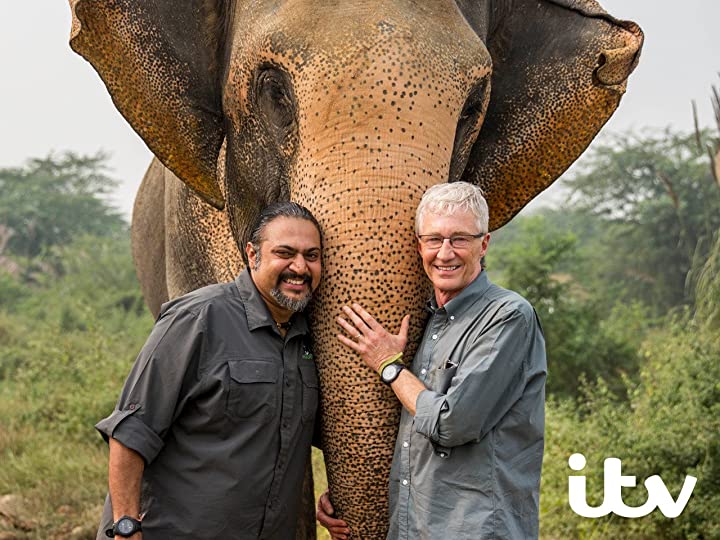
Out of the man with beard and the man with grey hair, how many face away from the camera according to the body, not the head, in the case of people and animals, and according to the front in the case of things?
0

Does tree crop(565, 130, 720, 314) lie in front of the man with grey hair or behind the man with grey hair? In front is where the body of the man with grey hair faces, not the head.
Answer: behind

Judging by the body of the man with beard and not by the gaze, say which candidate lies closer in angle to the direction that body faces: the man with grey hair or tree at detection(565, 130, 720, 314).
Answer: the man with grey hair

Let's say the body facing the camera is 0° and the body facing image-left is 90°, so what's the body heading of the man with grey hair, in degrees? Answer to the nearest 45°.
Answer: approximately 45°

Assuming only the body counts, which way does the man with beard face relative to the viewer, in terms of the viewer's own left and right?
facing the viewer and to the right of the viewer

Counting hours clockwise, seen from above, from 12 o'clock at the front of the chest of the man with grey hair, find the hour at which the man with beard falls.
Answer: The man with beard is roughly at 2 o'clock from the man with grey hair.

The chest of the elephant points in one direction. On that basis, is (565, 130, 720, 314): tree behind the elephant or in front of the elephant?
behind
